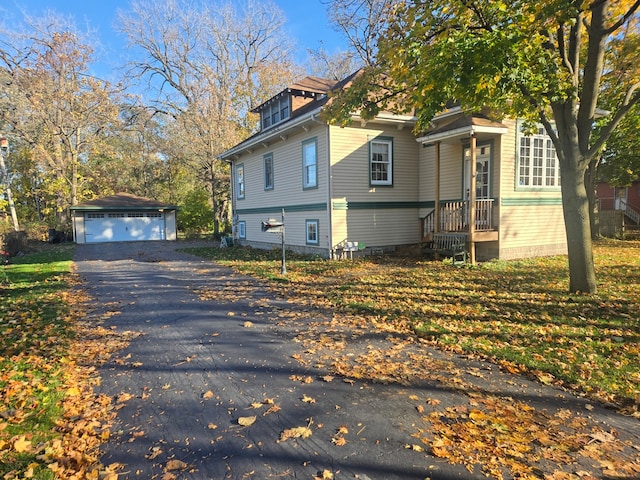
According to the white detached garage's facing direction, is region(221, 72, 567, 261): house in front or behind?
in front

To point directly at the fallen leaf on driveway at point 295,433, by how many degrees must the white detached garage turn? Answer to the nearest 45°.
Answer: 0° — it already faces it

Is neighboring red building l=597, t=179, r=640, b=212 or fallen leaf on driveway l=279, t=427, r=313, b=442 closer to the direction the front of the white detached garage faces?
the fallen leaf on driveway

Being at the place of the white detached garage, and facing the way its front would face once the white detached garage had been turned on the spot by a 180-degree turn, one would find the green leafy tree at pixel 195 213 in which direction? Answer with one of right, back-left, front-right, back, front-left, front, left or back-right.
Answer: right

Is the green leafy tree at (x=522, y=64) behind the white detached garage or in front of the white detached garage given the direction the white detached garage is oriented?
in front

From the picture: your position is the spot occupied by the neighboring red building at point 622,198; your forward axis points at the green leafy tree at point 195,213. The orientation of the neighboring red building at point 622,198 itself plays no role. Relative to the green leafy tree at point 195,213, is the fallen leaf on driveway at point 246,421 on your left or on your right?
left

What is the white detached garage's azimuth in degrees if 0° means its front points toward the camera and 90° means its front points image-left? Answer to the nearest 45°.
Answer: approximately 0°

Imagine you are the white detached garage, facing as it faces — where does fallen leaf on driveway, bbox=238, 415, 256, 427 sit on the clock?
The fallen leaf on driveway is roughly at 12 o'clock from the white detached garage.

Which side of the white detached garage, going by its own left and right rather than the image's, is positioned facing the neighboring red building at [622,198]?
left
